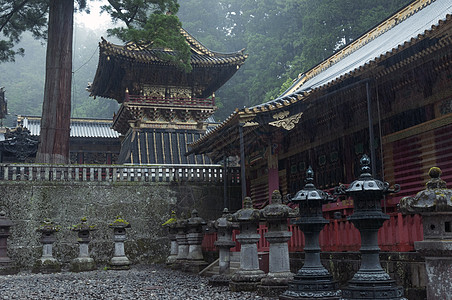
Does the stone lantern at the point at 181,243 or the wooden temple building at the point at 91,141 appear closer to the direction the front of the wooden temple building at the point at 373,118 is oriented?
the stone lantern

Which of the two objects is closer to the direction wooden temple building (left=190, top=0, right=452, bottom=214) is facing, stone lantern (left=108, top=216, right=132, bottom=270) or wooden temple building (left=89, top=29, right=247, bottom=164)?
the stone lantern

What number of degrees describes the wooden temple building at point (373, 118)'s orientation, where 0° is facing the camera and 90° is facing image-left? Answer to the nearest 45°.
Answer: approximately 45°

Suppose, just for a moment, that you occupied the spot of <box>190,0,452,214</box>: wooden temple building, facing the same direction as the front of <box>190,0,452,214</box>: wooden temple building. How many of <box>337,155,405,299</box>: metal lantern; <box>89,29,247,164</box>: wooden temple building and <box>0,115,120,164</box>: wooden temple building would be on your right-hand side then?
2

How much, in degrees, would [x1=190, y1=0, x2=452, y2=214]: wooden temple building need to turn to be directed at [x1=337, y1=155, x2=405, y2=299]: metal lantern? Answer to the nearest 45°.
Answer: approximately 45° to its left

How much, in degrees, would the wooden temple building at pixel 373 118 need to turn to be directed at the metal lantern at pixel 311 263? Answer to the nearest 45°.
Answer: approximately 45° to its left
